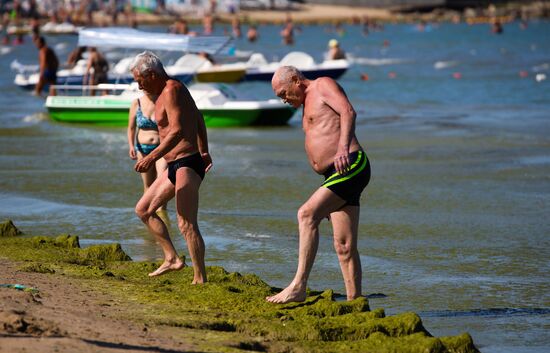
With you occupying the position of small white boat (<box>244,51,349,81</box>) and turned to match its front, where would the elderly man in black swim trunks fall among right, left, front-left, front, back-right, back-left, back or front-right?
right

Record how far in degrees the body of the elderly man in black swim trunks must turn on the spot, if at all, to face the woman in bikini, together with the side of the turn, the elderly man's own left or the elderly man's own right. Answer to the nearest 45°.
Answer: approximately 90° to the elderly man's own right

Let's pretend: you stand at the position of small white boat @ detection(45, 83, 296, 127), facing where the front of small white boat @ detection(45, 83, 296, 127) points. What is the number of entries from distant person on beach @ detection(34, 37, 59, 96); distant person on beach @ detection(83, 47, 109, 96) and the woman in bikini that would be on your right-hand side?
1

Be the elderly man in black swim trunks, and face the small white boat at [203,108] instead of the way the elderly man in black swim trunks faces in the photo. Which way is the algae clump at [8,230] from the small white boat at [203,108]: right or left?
left

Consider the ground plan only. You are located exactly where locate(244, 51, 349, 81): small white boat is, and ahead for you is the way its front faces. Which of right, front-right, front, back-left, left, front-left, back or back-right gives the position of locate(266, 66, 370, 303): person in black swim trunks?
right

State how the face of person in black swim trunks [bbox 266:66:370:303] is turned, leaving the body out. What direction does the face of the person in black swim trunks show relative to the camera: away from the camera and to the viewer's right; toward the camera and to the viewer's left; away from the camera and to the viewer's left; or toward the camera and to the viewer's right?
toward the camera and to the viewer's left

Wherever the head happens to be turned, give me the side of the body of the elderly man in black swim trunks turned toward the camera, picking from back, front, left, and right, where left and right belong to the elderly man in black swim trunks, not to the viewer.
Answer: left

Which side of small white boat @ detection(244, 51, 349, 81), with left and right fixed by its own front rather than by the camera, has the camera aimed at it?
right

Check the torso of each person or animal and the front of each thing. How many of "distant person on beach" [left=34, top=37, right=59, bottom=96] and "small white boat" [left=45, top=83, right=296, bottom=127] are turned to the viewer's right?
1

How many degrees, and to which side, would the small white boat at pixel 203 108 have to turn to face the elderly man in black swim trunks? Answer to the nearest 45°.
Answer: approximately 90° to its right

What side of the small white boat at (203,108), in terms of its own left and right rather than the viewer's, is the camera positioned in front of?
right

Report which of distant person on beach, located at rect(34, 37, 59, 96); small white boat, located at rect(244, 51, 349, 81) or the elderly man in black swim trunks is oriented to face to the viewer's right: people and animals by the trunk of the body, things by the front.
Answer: the small white boat

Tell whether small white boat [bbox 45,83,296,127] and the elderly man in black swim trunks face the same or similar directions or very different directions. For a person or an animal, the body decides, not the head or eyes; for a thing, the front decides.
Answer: very different directions
